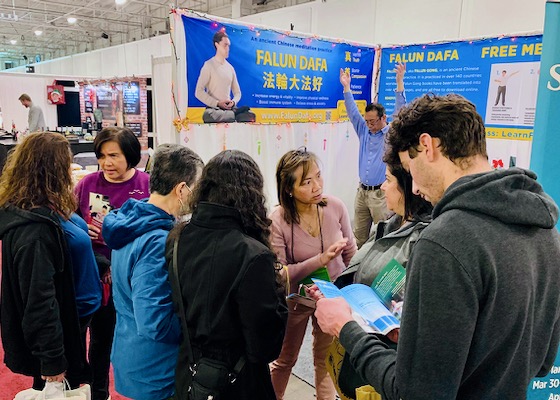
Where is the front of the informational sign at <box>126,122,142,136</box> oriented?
toward the camera

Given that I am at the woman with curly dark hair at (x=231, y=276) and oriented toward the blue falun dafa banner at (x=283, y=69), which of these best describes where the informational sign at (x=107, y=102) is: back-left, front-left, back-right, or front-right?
front-left

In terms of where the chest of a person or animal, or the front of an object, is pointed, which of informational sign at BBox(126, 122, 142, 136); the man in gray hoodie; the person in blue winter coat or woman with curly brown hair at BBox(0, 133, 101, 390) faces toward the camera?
the informational sign

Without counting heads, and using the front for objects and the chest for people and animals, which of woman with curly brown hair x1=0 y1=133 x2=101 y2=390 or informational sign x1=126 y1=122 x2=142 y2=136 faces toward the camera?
the informational sign

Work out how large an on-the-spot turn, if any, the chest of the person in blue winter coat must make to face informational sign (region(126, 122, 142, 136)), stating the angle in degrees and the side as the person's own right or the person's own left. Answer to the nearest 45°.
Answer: approximately 45° to the person's own left

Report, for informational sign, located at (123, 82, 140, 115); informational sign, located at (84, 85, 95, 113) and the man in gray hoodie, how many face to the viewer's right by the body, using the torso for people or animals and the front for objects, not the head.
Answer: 0

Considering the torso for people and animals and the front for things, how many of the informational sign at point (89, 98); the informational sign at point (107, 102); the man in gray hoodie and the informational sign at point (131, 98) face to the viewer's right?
0

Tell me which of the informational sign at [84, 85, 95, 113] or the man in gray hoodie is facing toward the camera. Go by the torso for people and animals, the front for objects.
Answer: the informational sign

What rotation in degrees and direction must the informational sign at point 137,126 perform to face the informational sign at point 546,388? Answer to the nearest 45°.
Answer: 0° — it already faces it

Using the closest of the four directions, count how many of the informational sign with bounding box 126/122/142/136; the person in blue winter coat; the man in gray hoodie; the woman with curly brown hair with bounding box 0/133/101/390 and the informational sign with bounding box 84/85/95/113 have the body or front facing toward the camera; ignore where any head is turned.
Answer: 2

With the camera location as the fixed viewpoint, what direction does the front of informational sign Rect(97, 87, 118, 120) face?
facing the viewer

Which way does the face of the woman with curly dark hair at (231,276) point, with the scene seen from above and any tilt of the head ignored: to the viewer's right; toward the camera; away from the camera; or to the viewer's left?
away from the camera

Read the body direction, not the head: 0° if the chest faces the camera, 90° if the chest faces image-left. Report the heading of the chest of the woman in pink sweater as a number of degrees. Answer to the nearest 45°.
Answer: approximately 315°

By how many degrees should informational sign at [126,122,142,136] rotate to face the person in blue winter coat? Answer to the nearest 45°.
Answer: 0° — it already faces them

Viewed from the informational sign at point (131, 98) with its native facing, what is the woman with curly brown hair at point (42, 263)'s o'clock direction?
The woman with curly brown hair is roughly at 12 o'clock from the informational sign.

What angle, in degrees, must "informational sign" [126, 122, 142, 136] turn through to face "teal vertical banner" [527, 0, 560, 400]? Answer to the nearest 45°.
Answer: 0° — it already faces it

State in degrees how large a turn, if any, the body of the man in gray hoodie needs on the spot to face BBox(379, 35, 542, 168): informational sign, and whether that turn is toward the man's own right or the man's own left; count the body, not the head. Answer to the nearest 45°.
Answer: approximately 45° to the man's own right
